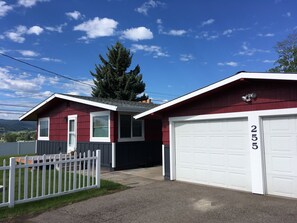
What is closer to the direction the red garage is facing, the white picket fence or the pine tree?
the white picket fence

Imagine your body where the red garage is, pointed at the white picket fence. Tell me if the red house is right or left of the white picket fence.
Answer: right

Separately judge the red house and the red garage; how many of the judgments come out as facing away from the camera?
0

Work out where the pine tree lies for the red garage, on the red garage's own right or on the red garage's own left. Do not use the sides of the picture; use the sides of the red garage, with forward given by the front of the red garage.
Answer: on the red garage's own right

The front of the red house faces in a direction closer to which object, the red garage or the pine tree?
the red garage

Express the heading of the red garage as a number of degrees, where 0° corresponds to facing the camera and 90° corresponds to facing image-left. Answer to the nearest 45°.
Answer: approximately 45°

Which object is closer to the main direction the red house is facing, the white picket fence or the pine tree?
the white picket fence

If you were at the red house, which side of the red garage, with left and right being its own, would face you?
right

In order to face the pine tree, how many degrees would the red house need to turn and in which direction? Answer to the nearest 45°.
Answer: approximately 135° to its right

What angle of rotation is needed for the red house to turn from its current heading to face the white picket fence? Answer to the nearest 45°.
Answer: approximately 45° to its left

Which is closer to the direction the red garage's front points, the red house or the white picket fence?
the white picket fence

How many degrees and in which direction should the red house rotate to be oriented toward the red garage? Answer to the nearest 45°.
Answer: approximately 90° to its left

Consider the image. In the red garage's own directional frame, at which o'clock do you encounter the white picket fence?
The white picket fence is roughly at 1 o'clock from the red garage.

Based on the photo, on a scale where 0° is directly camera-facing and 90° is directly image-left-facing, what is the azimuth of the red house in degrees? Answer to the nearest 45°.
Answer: approximately 45°
